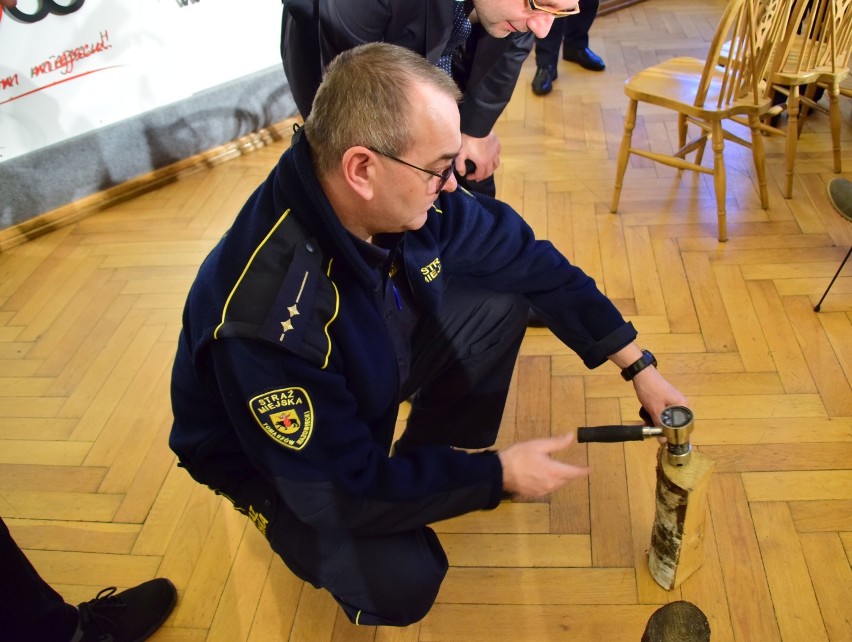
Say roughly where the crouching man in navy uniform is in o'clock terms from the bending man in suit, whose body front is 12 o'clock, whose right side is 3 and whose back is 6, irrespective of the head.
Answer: The crouching man in navy uniform is roughly at 2 o'clock from the bending man in suit.

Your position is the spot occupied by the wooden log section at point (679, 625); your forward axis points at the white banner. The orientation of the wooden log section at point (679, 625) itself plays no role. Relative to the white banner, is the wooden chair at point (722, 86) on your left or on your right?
right

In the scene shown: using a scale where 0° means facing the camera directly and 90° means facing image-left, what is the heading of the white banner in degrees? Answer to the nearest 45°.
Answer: approximately 315°

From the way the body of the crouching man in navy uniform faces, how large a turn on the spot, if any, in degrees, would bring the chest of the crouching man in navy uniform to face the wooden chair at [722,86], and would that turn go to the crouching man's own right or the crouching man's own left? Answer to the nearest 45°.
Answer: approximately 90° to the crouching man's own left

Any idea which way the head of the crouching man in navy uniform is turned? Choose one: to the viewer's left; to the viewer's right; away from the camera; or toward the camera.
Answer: to the viewer's right
